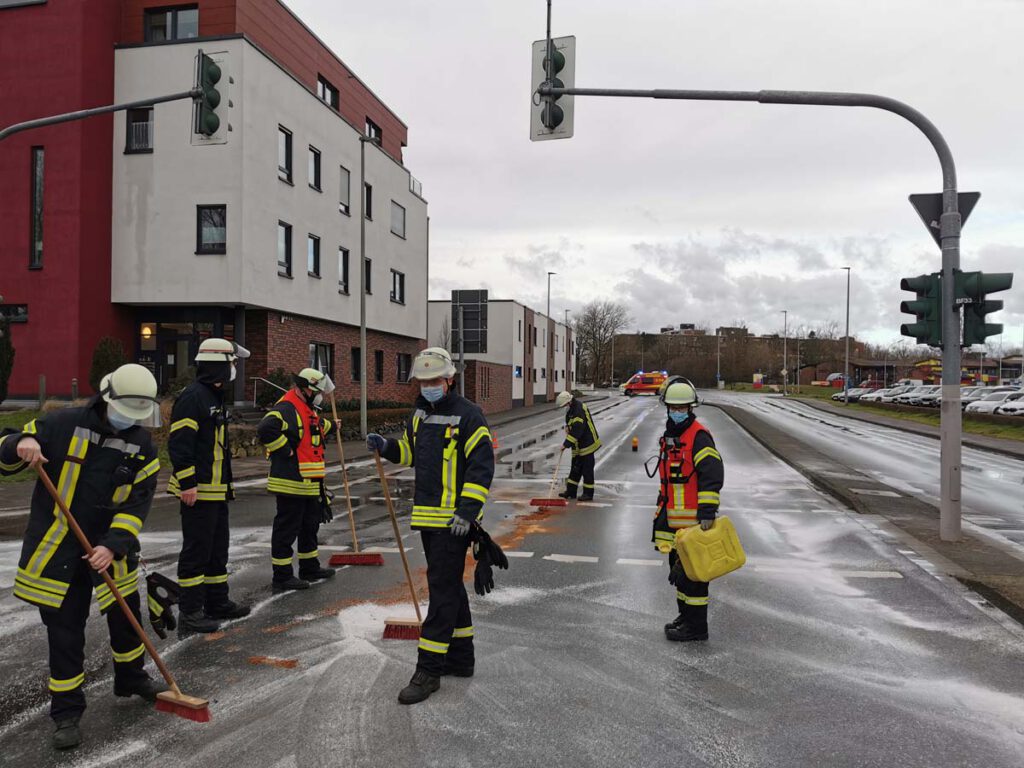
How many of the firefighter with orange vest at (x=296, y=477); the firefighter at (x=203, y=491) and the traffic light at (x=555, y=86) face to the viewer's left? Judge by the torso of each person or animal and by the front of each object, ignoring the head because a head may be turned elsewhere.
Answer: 0

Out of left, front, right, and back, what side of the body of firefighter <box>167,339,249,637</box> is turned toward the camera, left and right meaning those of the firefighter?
right

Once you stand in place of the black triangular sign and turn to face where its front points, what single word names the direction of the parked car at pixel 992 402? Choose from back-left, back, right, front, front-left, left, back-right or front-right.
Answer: front

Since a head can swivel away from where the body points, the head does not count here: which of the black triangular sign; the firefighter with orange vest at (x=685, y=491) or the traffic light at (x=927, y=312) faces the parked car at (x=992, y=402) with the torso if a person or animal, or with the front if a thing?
the black triangular sign

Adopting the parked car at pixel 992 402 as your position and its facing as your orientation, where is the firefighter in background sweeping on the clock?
The firefighter in background sweeping is roughly at 11 o'clock from the parked car.
